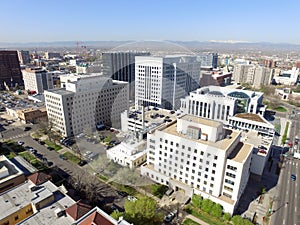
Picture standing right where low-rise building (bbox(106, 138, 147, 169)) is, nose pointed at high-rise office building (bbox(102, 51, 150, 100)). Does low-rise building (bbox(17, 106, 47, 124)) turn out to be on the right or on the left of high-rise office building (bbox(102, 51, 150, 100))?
left

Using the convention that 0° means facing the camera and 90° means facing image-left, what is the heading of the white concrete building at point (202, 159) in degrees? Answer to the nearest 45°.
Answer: approximately 45°

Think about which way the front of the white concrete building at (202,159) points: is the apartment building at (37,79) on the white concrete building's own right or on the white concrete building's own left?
on the white concrete building's own right

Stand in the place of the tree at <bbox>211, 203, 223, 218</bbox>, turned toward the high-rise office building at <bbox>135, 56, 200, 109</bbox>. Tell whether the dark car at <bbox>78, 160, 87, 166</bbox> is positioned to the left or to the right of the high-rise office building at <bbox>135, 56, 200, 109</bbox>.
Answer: left

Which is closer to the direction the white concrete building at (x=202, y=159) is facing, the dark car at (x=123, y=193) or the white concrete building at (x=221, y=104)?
the dark car

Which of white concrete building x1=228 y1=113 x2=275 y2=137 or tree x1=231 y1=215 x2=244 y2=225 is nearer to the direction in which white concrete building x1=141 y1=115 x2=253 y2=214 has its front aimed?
the tree

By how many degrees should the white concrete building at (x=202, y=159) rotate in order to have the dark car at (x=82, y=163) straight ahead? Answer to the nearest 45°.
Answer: approximately 45° to its right

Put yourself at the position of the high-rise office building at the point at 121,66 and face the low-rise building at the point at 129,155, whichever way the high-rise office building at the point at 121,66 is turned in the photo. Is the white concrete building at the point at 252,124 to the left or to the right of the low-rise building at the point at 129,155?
left

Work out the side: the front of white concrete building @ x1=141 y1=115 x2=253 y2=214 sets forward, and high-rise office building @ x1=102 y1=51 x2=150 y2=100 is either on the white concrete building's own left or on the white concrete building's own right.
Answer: on the white concrete building's own right

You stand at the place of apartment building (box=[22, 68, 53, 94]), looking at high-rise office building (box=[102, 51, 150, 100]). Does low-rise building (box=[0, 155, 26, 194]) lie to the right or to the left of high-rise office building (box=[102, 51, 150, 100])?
right

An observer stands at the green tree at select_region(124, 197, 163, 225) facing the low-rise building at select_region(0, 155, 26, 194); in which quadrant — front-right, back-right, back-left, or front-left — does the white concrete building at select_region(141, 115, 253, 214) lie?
back-right

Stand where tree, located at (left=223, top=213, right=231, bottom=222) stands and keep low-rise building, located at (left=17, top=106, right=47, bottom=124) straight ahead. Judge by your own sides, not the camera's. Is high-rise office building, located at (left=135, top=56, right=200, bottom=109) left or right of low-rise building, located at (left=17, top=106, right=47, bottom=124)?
right
